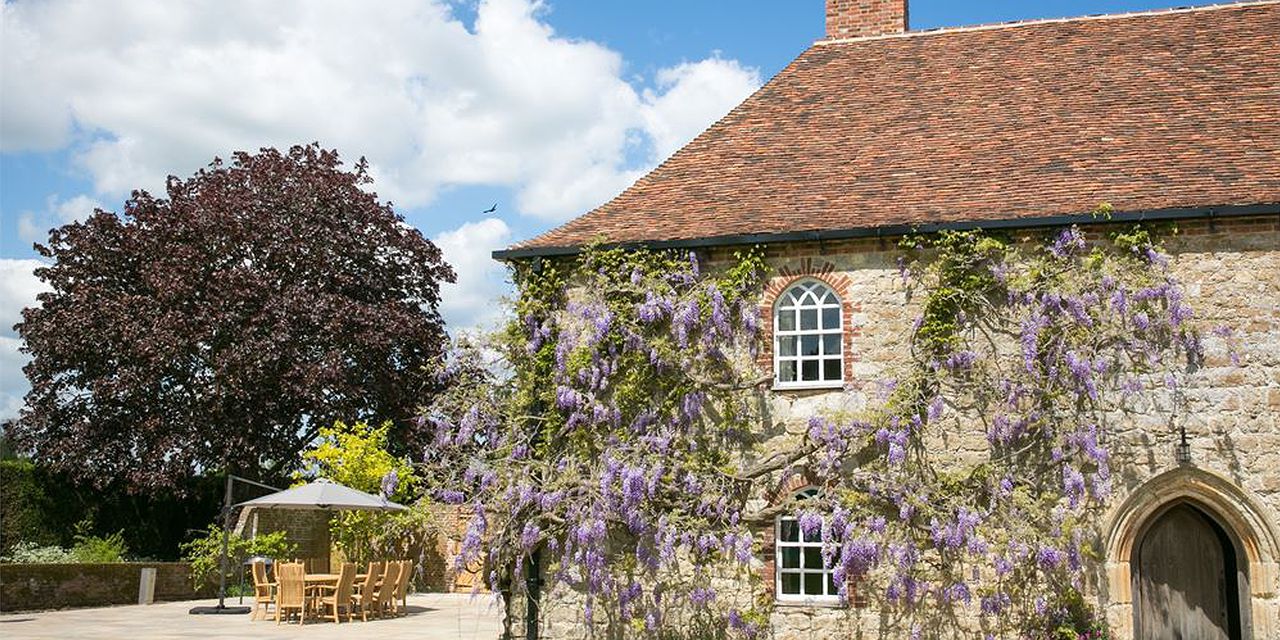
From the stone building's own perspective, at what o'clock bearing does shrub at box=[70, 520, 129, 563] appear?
The shrub is roughly at 4 o'clock from the stone building.

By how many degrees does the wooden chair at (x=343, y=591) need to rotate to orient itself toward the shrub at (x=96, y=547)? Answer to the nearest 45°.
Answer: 0° — it already faces it

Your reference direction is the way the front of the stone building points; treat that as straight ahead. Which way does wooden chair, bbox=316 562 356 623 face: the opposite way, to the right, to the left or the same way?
to the right

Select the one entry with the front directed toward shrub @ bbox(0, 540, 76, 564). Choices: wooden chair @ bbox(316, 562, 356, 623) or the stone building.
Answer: the wooden chair

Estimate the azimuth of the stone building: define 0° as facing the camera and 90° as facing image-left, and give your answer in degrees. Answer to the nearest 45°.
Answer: approximately 0°

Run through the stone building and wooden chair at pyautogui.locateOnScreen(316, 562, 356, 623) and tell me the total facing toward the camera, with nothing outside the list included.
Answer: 1

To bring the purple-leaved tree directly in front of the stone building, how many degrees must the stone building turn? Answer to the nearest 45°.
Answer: approximately 135° to its right

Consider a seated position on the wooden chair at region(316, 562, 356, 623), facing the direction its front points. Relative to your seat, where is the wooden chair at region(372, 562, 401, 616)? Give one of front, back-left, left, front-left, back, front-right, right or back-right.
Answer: right

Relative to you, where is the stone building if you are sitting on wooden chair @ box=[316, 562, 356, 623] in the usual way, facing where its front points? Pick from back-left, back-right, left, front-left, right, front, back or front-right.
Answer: back

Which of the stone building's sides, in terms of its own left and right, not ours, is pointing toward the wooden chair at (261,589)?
right

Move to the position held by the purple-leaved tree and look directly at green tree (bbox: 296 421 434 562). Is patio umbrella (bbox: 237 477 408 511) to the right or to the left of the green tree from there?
right

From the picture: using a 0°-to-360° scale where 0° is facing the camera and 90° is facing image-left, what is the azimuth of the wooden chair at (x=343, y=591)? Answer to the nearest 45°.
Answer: approximately 135°

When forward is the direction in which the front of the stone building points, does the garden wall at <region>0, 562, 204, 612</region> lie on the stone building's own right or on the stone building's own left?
on the stone building's own right
